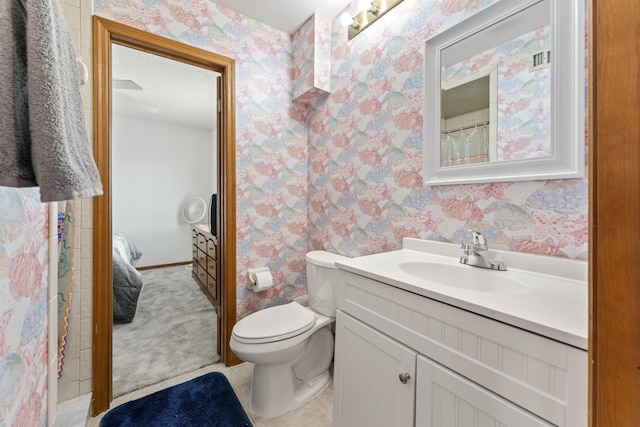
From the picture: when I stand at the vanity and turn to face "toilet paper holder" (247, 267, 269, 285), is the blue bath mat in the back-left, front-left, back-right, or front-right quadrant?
front-left

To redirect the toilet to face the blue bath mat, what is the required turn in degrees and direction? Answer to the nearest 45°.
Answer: approximately 45° to its right

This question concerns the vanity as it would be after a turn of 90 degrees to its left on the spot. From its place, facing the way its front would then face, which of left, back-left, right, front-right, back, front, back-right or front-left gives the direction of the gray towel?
right

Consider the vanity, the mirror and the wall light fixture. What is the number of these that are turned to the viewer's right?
0

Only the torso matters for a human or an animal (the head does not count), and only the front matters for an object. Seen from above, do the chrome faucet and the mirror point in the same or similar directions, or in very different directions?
same or similar directions

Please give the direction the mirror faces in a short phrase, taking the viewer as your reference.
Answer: facing the viewer and to the left of the viewer

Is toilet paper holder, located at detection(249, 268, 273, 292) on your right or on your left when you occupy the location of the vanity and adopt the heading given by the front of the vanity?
on your right

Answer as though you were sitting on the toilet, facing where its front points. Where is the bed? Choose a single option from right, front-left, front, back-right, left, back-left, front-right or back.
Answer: right

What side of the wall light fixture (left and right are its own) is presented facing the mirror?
left

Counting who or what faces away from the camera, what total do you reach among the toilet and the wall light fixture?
0

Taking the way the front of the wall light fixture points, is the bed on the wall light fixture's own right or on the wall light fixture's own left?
on the wall light fixture's own right

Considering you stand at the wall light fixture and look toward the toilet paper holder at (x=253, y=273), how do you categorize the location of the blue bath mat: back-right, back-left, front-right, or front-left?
front-left

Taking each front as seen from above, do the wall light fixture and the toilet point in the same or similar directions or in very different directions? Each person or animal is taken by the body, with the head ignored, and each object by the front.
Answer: same or similar directions
